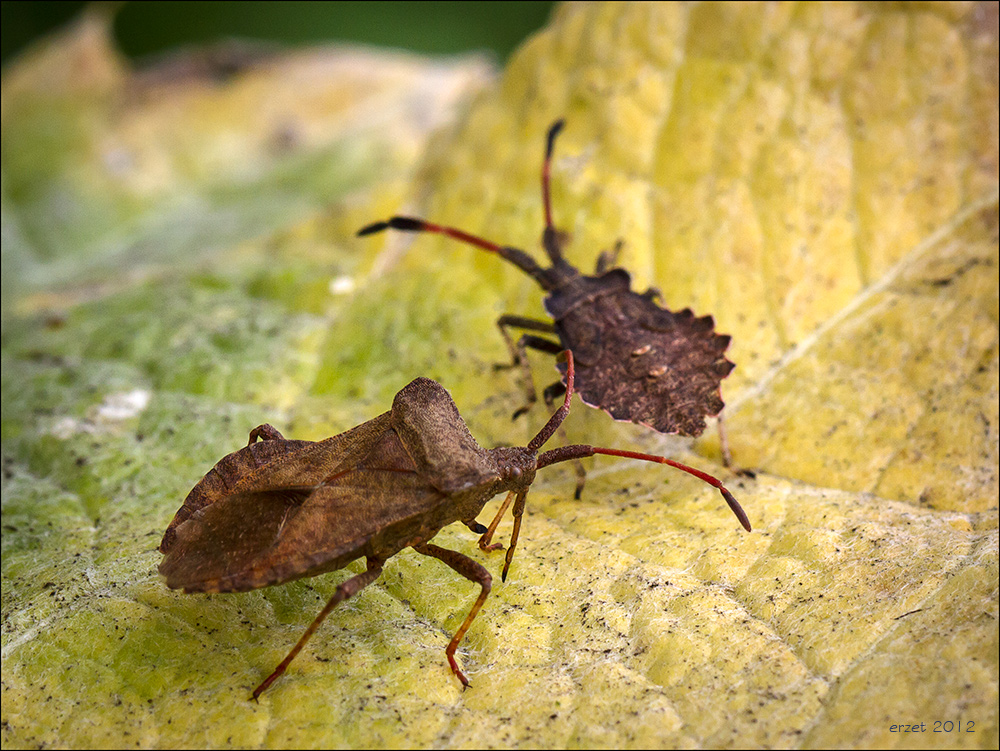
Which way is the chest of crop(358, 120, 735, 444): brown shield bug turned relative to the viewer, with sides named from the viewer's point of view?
facing away from the viewer and to the left of the viewer

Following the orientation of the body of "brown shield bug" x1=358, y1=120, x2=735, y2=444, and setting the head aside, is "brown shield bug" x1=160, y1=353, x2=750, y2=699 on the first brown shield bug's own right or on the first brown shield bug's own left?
on the first brown shield bug's own left
